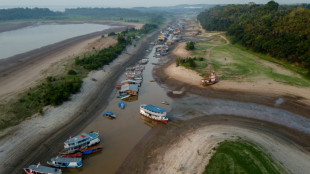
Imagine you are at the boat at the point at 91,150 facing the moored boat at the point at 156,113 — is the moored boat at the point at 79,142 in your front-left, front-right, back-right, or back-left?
back-left

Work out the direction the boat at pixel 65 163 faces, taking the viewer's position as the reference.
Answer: facing to the left of the viewer

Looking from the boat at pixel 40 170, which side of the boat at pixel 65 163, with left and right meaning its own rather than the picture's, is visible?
front

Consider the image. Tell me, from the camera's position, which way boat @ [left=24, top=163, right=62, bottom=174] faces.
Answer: facing to the left of the viewer

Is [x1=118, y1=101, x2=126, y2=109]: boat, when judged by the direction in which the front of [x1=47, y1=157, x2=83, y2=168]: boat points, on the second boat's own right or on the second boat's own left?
on the second boat's own right
